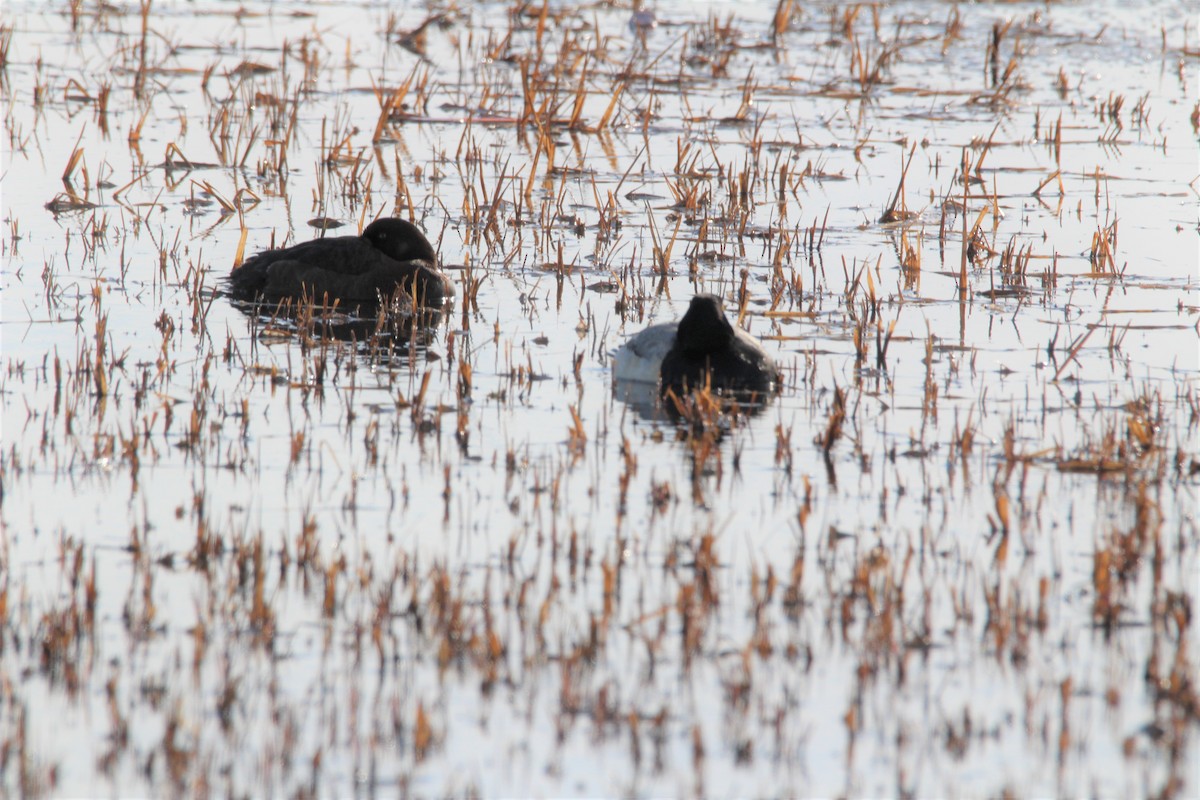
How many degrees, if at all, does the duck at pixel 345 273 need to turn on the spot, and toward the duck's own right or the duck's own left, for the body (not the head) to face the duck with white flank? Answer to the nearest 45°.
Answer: approximately 45° to the duck's own right

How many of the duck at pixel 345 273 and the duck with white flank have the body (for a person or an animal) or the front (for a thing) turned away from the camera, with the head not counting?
0

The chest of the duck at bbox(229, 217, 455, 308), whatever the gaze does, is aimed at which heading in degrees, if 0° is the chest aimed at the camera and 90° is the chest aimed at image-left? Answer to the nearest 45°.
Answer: approximately 270°

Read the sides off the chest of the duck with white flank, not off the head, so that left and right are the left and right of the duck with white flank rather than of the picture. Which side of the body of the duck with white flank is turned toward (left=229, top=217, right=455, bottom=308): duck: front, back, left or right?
back
